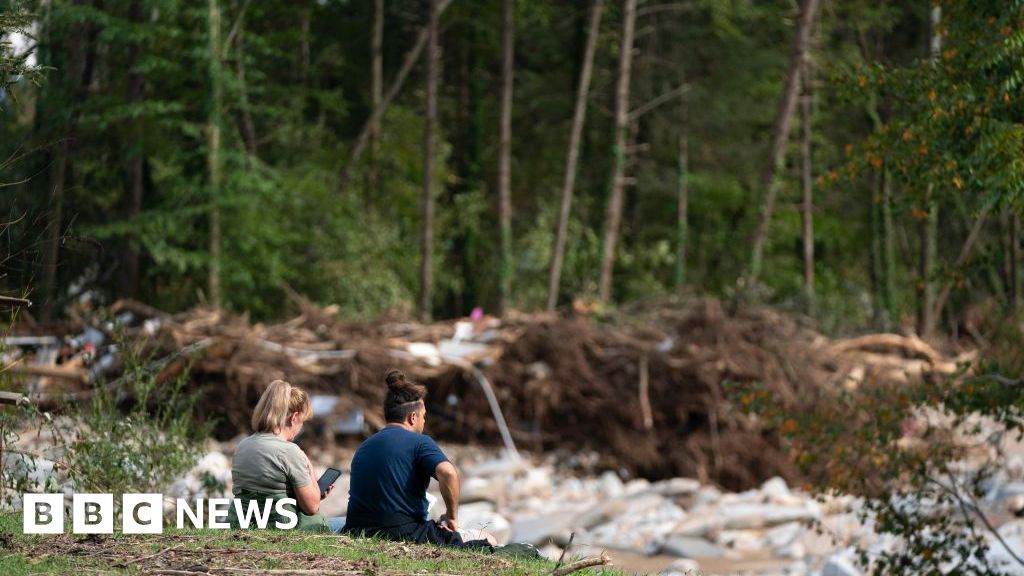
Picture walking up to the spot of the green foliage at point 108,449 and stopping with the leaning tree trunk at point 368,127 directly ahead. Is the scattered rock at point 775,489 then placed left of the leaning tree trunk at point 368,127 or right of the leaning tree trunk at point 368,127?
right

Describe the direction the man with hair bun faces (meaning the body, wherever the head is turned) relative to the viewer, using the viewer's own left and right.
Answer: facing away from the viewer and to the right of the viewer

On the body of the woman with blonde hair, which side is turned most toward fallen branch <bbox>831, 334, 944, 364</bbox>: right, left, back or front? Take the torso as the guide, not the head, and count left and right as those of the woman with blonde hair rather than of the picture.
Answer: front

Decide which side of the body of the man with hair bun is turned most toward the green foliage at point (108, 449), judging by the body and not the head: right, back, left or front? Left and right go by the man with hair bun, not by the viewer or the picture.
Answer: left

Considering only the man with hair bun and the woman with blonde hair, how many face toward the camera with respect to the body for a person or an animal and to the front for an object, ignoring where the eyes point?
0

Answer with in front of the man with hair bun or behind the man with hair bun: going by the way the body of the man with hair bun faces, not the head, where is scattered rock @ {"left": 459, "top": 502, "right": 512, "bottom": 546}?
in front

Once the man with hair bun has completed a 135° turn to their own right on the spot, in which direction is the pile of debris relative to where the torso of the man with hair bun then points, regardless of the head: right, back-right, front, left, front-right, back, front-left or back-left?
back

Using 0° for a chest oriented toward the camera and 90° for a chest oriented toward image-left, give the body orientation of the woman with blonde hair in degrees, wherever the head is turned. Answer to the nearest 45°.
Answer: approximately 225°

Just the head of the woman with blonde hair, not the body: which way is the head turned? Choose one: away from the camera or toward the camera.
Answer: away from the camera

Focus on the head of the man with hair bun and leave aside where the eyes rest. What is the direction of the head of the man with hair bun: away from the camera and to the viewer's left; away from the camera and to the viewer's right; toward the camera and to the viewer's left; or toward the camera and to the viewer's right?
away from the camera and to the viewer's right

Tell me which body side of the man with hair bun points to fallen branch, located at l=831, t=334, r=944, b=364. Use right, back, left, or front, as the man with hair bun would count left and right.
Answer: front

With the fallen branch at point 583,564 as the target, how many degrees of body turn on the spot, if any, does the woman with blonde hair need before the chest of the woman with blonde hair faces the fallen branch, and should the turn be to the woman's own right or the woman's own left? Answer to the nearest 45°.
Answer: approximately 90° to the woman's own right
